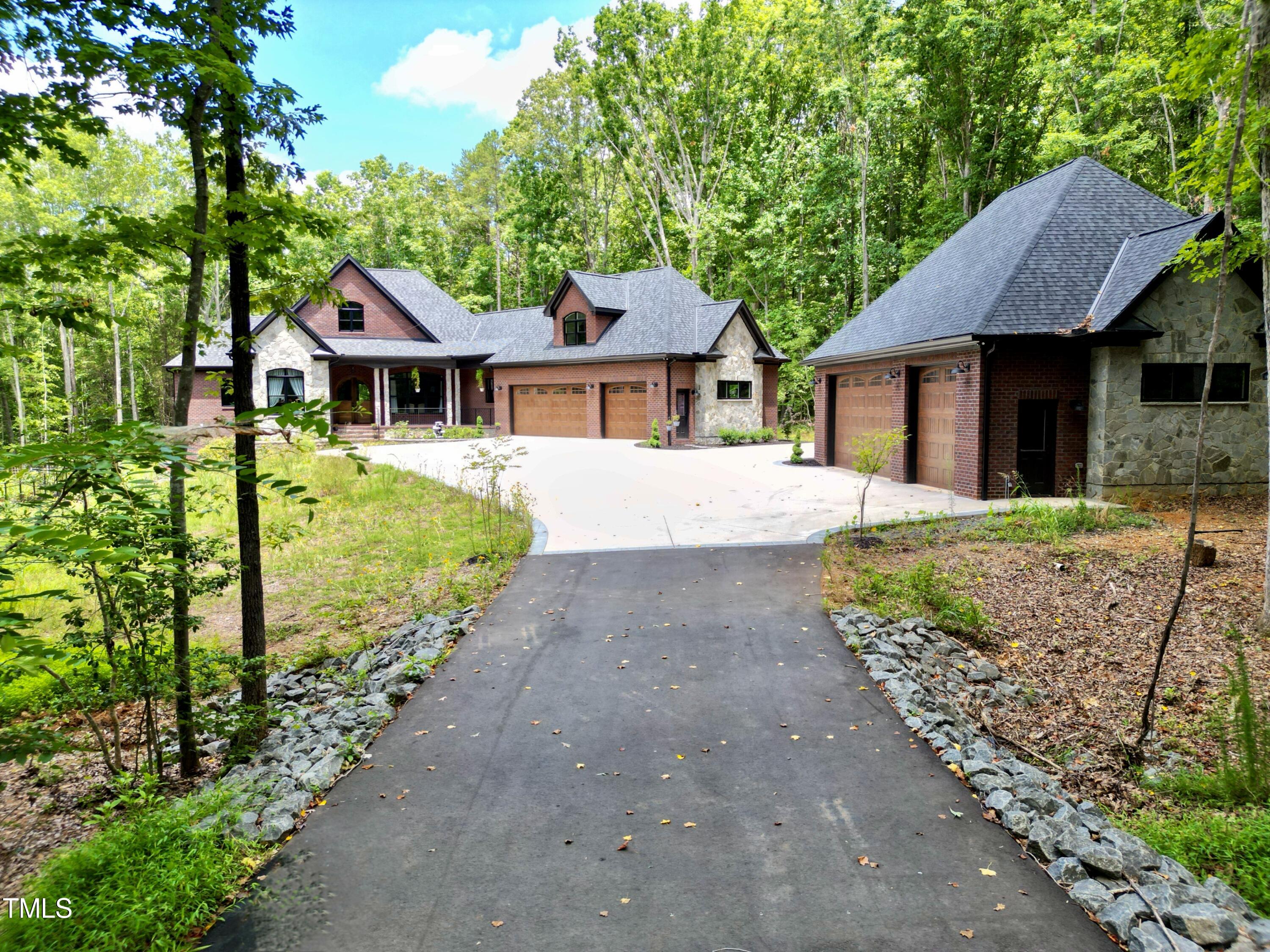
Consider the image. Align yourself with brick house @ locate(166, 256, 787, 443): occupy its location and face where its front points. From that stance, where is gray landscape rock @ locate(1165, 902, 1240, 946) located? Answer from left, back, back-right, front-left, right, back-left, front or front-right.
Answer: front

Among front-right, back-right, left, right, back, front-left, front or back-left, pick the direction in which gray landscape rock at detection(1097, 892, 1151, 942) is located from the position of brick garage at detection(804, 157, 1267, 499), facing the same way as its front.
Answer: front-left

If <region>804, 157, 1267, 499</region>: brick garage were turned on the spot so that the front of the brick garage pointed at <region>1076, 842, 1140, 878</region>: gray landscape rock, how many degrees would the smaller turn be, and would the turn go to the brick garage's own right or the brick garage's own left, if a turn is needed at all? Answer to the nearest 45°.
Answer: approximately 45° to the brick garage's own left

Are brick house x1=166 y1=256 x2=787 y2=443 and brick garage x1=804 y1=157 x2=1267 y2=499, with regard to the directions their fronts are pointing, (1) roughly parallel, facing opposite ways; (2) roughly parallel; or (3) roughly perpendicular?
roughly perpendicular

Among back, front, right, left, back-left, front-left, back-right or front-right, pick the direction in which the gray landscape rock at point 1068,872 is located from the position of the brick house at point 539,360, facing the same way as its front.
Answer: front

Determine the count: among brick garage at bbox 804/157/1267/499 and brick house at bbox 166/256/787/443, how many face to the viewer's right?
0

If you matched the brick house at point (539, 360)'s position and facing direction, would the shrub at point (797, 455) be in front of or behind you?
in front

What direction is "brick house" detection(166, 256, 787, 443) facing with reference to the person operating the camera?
facing the viewer

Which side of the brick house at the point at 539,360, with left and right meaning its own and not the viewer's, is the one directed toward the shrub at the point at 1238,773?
front

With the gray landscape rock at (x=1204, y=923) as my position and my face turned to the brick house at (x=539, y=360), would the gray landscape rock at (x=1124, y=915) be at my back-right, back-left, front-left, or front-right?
front-left

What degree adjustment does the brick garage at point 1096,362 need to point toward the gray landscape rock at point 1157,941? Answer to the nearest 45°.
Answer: approximately 45° to its left

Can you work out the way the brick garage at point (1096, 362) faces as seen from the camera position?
facing the viewer and to the left of the viewer

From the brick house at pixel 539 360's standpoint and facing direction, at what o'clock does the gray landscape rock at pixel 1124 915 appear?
The gray landscape rock is roughly at 12 o'clock from the brick house.

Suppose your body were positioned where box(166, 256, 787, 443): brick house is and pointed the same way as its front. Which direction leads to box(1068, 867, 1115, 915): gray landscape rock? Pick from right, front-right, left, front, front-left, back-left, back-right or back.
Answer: front

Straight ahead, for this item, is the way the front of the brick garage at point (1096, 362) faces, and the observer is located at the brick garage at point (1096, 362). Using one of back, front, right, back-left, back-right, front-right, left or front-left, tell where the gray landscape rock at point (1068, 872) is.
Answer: front-left
